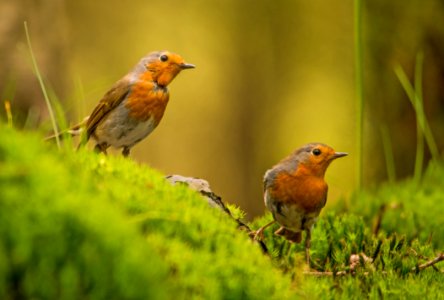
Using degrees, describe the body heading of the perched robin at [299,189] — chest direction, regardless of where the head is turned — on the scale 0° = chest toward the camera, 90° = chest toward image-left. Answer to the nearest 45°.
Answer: approximately 315°

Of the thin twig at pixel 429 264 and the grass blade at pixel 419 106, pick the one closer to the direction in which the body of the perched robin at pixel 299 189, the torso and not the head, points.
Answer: the thin twig

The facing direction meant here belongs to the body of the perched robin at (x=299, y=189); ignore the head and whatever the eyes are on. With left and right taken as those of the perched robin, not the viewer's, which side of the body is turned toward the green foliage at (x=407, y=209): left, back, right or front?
left

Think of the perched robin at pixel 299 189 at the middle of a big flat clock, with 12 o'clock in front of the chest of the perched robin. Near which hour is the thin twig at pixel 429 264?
The thin twig is roughly at 11 o'clock from the perched robin.

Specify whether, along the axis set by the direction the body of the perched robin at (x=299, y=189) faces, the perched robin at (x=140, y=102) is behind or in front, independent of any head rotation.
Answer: behind
